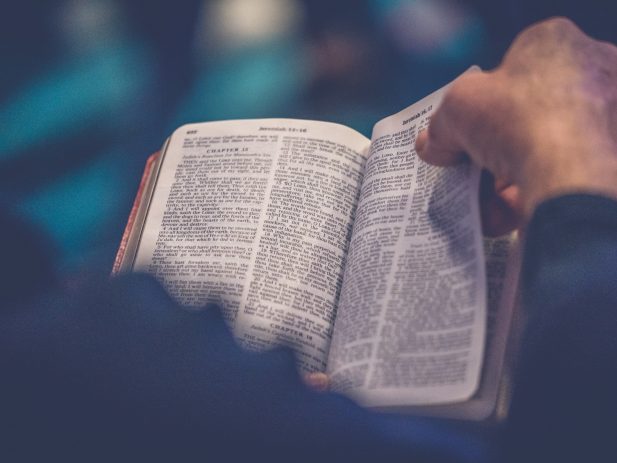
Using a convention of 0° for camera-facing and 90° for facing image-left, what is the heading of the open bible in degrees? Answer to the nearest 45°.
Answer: approximately 0°
